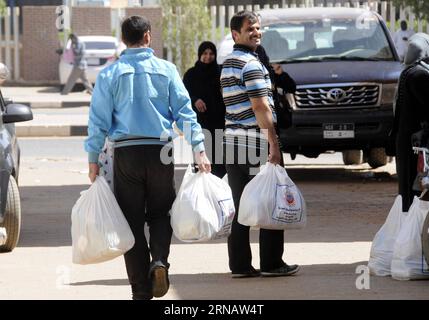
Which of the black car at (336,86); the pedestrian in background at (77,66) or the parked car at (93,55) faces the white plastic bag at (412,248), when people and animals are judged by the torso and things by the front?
the black car

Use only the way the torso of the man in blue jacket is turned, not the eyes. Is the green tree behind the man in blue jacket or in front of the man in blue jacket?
in front

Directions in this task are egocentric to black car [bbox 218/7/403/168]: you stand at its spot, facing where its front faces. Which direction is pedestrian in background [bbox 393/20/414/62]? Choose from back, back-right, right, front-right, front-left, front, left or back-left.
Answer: back

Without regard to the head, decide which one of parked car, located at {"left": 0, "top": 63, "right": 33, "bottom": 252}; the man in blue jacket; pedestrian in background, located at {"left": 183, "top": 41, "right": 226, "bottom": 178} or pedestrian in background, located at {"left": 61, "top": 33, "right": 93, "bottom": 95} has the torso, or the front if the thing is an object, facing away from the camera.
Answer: the man in blue jacket

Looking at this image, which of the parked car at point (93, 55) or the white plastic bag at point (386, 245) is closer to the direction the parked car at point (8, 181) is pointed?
the white plastic bag

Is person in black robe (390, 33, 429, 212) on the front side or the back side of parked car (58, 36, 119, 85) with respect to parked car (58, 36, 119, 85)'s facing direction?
on the back side

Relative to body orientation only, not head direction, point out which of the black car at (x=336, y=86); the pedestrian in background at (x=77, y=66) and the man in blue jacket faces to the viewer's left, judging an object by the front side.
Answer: the pedestrian in background

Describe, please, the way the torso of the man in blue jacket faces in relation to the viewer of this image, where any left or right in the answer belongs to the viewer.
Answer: facing away from the viewer

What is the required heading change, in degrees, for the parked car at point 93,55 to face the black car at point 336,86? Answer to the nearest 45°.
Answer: approximately 180°

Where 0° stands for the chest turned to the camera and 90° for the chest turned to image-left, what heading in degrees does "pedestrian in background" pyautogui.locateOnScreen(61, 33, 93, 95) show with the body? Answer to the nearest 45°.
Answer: approximately 90°

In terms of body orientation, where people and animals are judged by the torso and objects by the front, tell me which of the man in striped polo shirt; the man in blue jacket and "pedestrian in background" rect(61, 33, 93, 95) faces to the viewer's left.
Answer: the pedestrian in background
